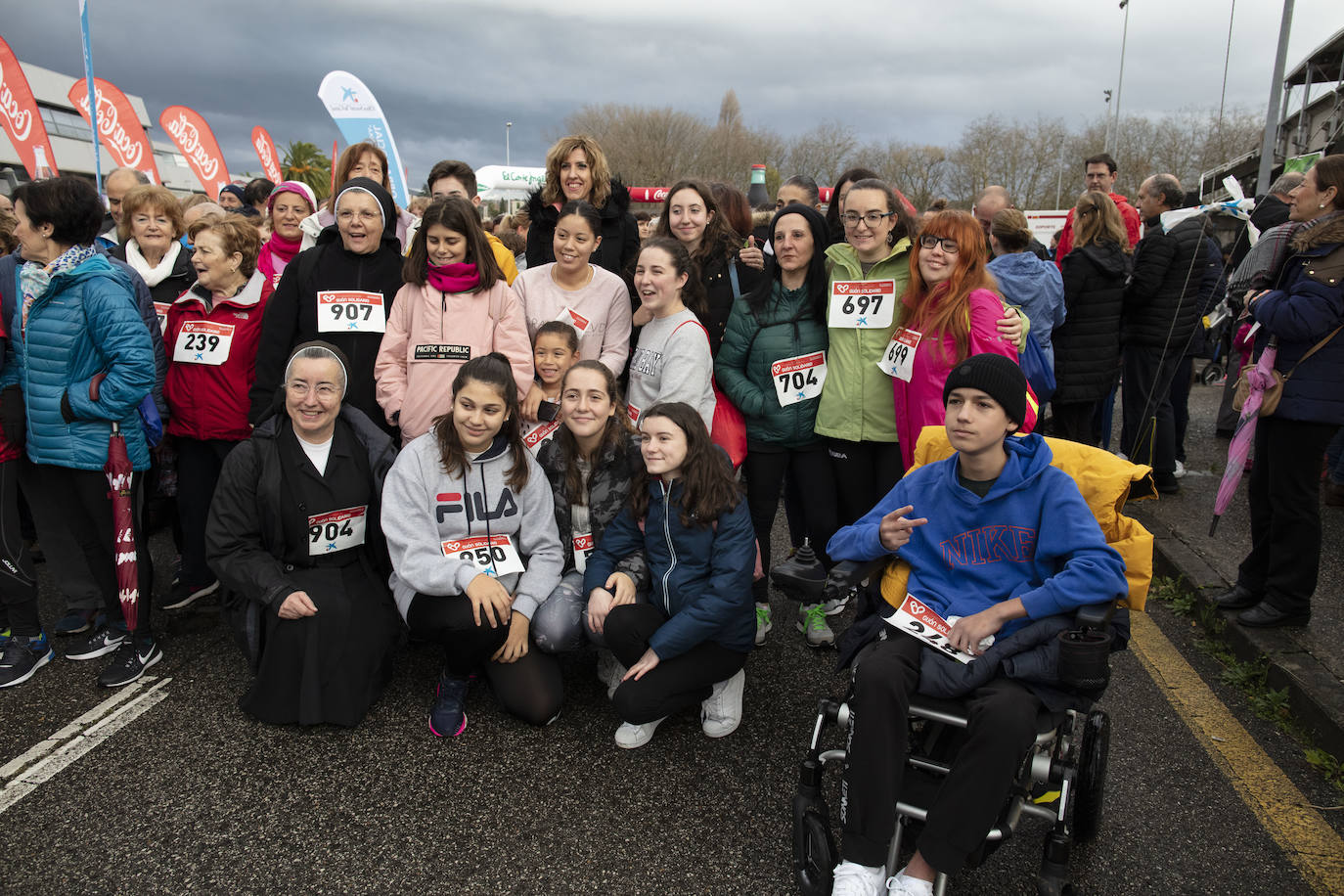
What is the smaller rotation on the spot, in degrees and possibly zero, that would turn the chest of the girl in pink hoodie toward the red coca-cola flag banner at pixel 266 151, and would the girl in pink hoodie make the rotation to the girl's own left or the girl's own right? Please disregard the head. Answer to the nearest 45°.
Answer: approximately 180°

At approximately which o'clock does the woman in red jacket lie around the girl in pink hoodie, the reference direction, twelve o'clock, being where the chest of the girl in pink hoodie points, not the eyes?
The woman in red jacket is roughly at 4 o'clock from the girl in pink hoodie.

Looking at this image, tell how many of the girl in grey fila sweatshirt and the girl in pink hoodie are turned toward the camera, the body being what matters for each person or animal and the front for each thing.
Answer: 2

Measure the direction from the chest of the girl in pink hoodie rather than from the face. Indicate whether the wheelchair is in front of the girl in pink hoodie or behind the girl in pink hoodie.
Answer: in front

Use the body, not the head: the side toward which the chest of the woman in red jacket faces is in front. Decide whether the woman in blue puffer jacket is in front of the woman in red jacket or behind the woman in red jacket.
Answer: in front

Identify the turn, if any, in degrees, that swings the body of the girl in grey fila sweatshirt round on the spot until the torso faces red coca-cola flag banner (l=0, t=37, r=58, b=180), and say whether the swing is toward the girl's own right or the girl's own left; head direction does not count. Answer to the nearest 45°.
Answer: approximately 135° to the girl's own right

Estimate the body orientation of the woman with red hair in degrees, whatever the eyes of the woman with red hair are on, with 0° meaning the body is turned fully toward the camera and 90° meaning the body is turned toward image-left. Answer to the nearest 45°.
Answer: approximately 45°

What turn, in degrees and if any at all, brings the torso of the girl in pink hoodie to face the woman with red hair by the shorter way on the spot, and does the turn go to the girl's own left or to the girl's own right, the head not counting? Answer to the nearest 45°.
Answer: approximately 45° to the girl's own left

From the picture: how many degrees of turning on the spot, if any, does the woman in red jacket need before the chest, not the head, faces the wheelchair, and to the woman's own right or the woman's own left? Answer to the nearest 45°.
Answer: approximately 90° to the woman's own left

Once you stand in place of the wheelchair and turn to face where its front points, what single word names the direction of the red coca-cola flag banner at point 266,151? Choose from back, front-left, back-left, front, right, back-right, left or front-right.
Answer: right

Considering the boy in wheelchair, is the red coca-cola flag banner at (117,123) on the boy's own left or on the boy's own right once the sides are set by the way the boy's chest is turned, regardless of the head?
on the boy's own right
